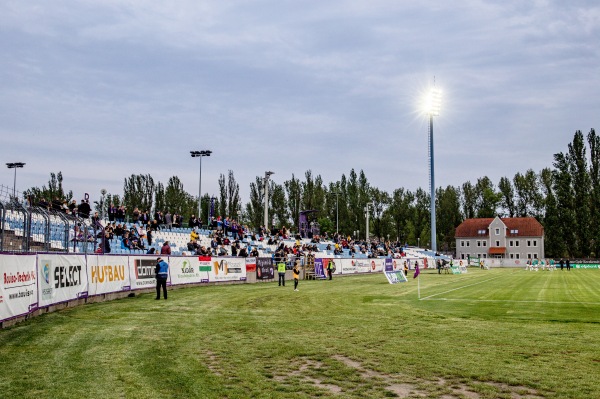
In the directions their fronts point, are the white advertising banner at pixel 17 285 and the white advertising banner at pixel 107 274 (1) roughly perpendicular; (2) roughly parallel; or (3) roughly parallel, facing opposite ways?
roughly parallel

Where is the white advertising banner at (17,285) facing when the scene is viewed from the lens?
facing the viewer and to the right of the viewer

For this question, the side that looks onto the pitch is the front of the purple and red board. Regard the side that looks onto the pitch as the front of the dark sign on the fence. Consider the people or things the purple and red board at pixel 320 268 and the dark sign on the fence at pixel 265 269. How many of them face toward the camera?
2

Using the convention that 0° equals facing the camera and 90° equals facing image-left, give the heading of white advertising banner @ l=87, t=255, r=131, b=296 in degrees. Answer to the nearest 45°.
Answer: approximately 315°

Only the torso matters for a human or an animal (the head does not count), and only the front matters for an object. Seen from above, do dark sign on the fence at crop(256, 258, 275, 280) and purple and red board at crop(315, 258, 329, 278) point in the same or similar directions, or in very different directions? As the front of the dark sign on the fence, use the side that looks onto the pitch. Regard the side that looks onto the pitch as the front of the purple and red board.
same or similar directions

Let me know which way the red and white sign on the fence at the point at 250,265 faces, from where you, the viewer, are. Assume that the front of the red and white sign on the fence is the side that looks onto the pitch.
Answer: facing the viewer

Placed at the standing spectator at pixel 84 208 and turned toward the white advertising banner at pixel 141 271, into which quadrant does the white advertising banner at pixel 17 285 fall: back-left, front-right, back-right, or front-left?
front-right

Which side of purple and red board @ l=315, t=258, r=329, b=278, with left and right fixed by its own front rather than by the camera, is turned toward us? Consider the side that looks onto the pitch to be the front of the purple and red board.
front
